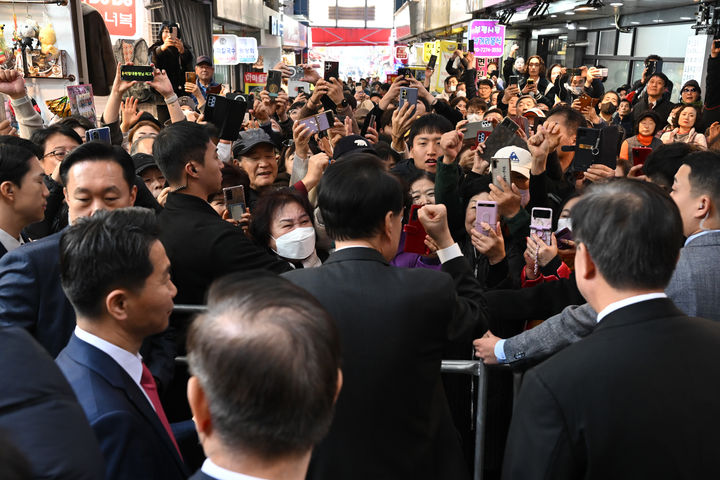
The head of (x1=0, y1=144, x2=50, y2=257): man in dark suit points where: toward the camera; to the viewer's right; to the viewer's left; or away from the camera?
to the viewer's right

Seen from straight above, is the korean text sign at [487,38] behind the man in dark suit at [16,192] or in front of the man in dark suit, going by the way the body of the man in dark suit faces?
in front

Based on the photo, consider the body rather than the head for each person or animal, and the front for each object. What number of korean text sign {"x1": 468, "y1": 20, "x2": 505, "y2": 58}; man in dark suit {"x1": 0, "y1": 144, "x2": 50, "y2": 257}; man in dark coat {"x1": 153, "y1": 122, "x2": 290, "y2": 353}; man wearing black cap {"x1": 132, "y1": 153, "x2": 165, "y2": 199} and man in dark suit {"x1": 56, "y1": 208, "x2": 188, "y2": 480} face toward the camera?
2

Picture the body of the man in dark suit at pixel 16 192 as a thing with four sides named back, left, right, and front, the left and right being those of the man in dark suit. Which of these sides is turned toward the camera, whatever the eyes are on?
right

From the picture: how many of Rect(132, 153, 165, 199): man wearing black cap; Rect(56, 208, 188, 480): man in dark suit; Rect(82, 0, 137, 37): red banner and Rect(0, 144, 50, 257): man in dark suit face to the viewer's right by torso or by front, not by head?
2

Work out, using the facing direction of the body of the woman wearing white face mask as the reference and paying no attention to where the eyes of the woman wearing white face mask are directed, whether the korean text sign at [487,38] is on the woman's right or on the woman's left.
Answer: on the woman's left

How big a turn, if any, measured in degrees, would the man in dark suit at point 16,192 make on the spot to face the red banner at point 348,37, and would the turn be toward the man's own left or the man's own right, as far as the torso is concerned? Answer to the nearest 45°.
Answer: approximately 45° to the man's own left

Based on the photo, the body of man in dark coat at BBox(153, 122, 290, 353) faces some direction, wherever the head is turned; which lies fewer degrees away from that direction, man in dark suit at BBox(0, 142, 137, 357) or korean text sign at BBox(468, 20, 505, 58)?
the korean text sign

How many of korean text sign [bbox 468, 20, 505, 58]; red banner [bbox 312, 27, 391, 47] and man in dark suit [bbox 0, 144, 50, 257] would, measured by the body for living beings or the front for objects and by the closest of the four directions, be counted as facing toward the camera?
2

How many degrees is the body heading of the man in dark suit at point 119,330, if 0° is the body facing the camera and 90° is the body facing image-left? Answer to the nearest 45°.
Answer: approximately 270°

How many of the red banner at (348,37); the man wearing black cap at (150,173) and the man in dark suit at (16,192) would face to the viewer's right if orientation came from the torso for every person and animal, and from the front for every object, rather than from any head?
1

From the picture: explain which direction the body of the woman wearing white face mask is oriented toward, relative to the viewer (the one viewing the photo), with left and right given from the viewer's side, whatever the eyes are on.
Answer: facing the viewer and to the right of the viewer

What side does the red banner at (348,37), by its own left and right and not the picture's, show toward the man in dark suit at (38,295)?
front
